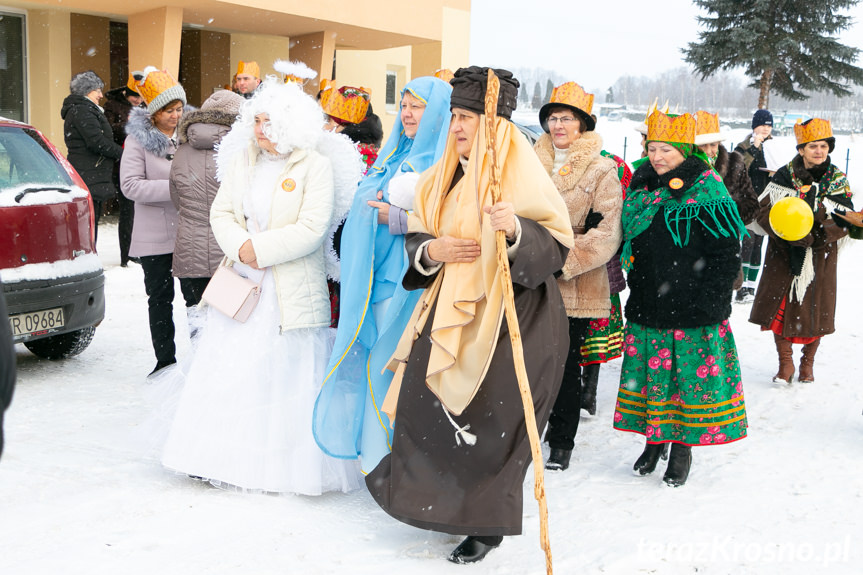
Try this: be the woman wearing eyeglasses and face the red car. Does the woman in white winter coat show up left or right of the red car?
left

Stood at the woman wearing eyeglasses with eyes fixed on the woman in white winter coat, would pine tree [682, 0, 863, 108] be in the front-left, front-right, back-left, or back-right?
back-right

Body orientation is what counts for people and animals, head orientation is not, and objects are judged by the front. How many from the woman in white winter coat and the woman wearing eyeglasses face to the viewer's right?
0

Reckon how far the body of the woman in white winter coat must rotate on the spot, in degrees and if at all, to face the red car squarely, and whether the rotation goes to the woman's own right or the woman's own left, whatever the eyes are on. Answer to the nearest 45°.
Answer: approximately 90° to the woman's own right

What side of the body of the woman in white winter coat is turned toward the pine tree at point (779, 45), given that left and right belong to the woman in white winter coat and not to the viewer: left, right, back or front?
back

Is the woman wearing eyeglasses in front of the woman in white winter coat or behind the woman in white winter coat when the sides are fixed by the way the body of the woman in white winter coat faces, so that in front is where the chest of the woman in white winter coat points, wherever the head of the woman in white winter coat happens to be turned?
behind

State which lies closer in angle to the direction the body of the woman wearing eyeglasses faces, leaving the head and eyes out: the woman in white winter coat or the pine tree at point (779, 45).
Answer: the woman in white winter coat

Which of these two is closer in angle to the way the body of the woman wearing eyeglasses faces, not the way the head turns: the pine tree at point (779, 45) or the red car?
the red car

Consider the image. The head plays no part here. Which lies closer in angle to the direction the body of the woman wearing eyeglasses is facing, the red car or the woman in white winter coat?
the woman in white winter coat

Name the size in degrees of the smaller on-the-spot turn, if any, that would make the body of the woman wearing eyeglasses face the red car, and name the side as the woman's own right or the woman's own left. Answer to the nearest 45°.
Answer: approximately 45° to the woman's own right

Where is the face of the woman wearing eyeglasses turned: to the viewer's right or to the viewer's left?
to the viewer's left

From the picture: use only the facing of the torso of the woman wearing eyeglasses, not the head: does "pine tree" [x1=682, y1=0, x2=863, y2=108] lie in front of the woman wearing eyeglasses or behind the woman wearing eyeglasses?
behind

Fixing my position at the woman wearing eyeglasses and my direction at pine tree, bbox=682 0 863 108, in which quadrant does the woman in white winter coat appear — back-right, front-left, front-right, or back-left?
back-left
